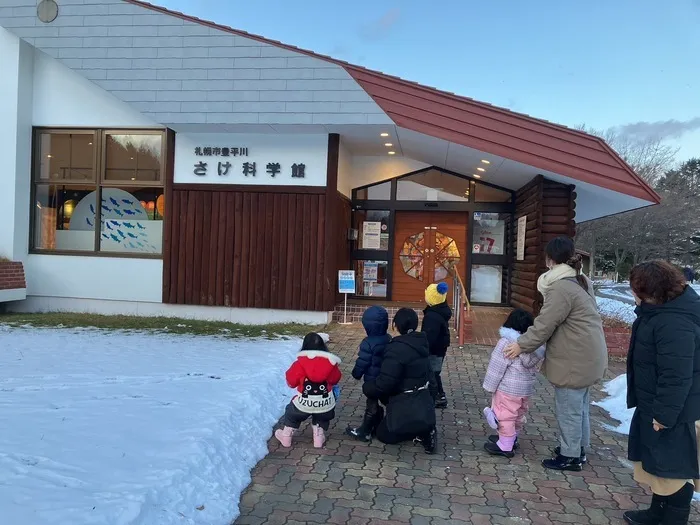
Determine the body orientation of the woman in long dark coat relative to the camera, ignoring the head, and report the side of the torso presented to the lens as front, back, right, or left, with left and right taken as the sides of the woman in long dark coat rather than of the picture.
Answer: left

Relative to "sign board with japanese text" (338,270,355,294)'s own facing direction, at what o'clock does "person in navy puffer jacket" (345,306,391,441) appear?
The person in navy puffer jacket is roughly at 12 o'clock from the sign board with japanese text.

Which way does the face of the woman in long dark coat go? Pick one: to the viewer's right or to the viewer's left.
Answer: to the viewer's left

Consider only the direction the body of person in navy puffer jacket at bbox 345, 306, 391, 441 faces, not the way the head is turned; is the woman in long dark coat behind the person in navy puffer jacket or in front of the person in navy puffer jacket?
behind

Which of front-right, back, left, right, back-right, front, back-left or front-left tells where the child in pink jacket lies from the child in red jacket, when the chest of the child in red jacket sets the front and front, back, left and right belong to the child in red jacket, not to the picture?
right

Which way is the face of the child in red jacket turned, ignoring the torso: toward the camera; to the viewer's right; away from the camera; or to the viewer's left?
away from the camera

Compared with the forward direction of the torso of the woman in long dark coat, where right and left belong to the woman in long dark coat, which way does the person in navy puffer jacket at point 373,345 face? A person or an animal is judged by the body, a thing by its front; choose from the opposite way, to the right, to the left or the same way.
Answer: the same way

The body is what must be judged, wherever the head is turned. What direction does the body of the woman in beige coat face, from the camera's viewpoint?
to the viewer's left

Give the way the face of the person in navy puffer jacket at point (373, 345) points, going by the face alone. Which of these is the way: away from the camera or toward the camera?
away from the camera

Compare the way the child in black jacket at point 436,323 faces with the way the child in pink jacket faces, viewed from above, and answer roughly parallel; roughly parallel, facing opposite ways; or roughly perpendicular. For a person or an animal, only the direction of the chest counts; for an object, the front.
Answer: roughly parallel

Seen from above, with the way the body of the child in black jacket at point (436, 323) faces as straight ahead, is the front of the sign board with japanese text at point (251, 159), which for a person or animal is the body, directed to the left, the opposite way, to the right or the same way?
the opposite way

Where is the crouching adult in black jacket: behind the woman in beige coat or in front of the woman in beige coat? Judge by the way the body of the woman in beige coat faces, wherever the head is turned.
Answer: in front

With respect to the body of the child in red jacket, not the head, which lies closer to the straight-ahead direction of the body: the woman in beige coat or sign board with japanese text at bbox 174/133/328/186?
the sign board with japanese text

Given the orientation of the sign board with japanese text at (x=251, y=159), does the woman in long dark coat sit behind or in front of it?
in front

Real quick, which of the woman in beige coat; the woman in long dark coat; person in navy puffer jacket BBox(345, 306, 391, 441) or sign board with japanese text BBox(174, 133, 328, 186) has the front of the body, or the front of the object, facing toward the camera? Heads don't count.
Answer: the sign board with japanese text

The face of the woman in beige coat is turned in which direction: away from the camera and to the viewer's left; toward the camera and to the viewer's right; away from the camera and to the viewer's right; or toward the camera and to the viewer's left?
away from the camera and to the viewer's left

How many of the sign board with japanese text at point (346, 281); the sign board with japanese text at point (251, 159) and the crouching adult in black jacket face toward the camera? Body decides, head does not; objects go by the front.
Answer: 2
